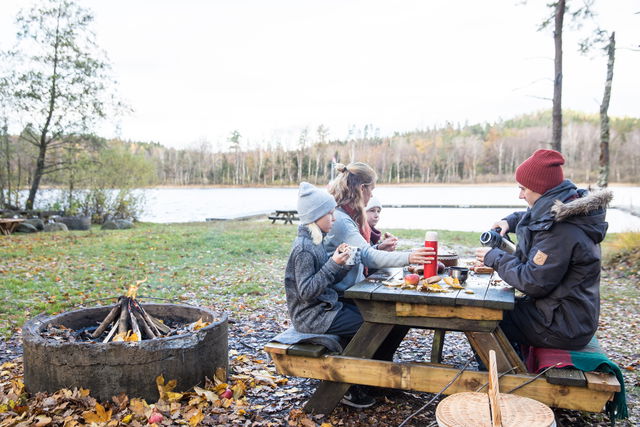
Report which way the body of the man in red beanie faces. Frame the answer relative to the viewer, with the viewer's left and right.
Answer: facing to the left of the viewer

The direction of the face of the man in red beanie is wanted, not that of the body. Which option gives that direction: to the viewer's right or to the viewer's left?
to the viewer's left

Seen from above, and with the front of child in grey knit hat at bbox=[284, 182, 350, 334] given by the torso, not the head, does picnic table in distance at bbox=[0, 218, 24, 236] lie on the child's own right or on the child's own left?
on the child's own left

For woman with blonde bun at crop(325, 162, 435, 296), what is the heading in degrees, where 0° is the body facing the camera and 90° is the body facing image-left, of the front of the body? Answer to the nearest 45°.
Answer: approximately 270°

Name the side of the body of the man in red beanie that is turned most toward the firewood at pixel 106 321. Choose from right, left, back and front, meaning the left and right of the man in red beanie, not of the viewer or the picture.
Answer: front

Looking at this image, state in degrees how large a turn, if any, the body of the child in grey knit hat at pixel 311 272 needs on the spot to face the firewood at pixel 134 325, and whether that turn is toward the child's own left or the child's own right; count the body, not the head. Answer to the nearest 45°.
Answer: approximately 180°

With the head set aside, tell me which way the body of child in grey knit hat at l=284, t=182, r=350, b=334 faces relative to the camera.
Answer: to the viewer's right

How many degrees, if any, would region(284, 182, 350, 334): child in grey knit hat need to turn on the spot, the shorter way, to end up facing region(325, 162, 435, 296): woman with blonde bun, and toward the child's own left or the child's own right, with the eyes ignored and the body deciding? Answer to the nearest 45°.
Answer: approximately 45° to the child's own left

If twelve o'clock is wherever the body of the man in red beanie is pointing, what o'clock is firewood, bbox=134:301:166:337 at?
The firewood is roughly at 12 o'clock from the man in red beanie.

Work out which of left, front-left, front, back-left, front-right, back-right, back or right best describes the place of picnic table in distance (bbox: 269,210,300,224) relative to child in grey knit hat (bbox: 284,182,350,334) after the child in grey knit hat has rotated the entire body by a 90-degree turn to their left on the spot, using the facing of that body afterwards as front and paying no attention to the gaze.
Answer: front

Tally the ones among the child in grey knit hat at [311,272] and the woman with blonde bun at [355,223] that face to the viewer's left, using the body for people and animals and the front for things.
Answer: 0

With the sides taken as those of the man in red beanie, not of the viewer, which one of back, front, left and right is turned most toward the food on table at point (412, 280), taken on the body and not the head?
front

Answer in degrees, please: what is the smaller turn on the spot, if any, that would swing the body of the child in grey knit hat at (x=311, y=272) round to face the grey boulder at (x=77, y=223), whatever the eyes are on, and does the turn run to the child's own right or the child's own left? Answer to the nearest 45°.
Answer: approximately 135° to the child's own left

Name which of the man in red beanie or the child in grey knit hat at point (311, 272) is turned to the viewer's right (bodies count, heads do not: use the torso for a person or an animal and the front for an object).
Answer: the child in grey knit hat

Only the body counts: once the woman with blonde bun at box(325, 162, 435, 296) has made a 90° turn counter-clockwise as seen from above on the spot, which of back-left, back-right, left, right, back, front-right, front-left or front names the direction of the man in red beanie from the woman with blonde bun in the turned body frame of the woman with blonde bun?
back-right
